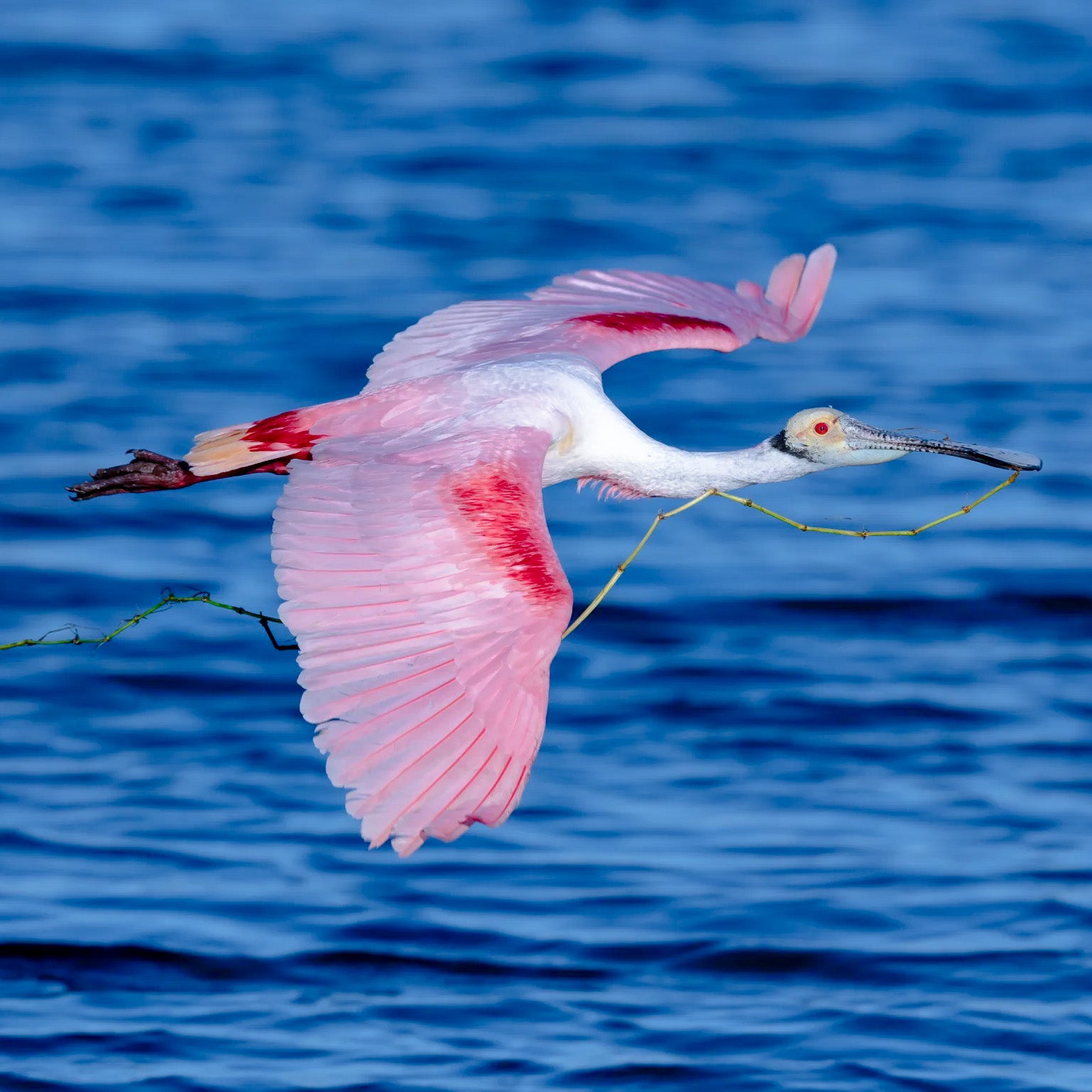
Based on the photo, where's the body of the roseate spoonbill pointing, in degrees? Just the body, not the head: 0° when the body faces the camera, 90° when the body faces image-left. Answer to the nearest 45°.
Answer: approximately 270°
